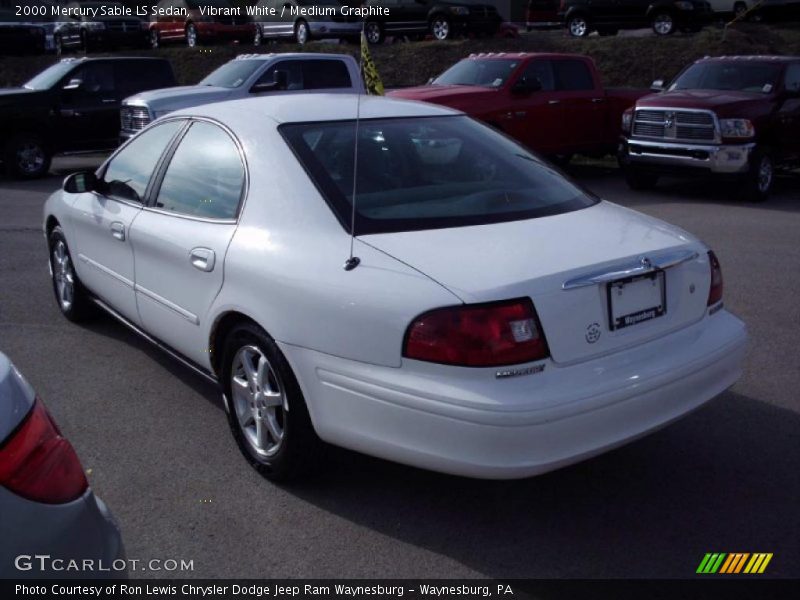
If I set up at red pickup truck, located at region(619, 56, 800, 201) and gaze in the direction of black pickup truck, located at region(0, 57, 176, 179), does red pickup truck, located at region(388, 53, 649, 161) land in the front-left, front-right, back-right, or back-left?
front-right

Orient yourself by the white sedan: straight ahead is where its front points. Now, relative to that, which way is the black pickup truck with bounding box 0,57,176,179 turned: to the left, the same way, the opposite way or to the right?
to the left

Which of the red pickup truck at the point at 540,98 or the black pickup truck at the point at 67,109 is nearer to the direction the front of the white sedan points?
the black pickup truck

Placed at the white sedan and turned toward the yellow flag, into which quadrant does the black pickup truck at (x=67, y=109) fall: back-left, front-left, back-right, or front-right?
front-left

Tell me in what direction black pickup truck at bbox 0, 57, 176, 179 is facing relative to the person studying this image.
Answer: facing the viewer and to the left of the viewer

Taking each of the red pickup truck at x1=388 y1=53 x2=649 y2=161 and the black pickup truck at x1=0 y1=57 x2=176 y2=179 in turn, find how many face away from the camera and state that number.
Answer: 0

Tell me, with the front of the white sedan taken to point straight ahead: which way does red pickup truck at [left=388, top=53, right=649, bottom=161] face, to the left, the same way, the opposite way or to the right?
to the left

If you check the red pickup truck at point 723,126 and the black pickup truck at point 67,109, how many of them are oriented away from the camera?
0

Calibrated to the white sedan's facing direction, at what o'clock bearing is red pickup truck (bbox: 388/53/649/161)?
The red pickup truck is roughly at 2 o'clock from the white sedan.

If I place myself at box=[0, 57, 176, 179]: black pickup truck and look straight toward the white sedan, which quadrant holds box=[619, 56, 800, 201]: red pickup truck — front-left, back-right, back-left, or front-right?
front-left

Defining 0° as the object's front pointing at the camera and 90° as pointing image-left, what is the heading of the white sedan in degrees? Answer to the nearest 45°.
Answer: approximately 135°

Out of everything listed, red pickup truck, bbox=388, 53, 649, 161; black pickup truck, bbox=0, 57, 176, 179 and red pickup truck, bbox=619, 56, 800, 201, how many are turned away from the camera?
0
